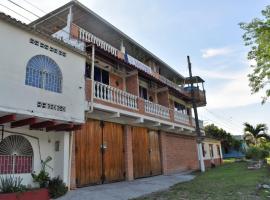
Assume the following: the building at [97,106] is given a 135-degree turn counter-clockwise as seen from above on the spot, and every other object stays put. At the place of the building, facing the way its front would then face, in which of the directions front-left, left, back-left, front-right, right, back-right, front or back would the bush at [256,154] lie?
front-right

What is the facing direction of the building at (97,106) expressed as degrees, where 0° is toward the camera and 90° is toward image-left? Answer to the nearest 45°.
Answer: approximately 315°

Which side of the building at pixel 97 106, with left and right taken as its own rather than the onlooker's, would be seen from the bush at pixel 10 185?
right

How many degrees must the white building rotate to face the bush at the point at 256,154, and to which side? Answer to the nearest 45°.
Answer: approximately 90° to its left
